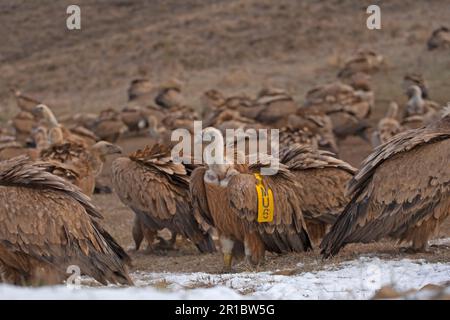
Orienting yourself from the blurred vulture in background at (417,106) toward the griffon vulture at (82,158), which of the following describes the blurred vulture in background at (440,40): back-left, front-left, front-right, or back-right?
back-right

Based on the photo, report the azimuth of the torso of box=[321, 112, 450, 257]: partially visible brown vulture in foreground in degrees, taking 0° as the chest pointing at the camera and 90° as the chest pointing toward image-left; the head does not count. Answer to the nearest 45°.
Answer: approximately 270°

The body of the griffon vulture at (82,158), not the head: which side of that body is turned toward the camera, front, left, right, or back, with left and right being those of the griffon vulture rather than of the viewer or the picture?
right

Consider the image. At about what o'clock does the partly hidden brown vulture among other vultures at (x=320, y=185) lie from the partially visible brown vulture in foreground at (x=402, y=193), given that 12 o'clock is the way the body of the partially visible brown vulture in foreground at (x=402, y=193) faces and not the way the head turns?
the partly hidden brown vulture among other vultures at (x=320, y=185) is roughly at 8 o'clock from the partially visible brown vulture in foreground at (x=402, y=193).
